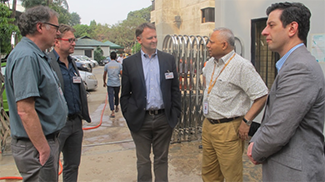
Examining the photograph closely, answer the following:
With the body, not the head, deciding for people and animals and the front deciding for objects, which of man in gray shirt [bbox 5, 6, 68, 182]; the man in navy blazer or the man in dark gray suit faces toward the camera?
the man in navy blazer

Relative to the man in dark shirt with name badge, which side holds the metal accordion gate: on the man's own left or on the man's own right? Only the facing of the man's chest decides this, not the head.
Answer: on the man's own left

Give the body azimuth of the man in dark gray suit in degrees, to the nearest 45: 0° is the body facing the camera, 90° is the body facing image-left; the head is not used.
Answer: approximately 90°

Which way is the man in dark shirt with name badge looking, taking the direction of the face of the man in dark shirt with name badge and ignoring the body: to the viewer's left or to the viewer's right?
to the viewer's right

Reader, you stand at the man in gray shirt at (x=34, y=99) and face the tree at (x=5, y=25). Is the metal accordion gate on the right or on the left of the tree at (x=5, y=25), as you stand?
right

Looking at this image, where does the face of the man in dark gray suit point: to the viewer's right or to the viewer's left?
to the viewer's left

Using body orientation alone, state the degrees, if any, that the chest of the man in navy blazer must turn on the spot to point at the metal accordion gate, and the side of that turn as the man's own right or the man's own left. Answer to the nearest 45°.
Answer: approximately 180°

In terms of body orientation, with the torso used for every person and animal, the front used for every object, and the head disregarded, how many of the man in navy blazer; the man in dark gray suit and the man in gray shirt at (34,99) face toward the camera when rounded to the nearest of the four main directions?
1

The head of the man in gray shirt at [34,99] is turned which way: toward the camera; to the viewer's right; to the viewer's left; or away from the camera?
to the viewer's right

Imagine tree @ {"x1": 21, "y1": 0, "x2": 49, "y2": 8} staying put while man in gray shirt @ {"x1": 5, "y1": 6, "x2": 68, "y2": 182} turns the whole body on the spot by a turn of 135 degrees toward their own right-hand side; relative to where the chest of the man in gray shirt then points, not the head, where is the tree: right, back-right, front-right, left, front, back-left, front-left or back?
back-right

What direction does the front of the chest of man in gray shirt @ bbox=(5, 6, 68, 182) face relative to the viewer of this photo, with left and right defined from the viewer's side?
facing to the right of the viewer

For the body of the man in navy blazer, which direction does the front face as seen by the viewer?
toward the camera

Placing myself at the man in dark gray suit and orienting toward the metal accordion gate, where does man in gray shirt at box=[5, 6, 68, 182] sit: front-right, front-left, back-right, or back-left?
front-left

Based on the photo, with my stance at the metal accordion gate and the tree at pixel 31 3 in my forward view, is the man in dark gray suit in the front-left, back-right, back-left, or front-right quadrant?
back-left

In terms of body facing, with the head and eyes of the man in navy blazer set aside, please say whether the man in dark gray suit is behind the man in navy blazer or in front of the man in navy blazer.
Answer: in front

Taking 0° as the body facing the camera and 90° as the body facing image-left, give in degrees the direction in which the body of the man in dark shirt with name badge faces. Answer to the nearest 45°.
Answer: approximately 315°
